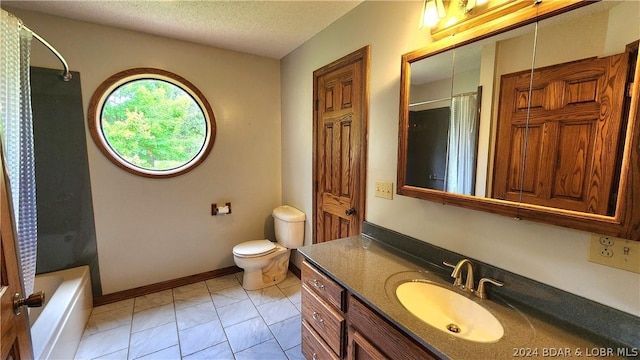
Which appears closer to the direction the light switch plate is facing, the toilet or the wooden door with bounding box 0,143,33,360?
the wooden door

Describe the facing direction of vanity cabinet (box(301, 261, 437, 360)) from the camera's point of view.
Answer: facing the viewer and to the left of the viewer

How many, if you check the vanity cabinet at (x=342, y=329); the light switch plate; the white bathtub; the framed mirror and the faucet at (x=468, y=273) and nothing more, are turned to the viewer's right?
1

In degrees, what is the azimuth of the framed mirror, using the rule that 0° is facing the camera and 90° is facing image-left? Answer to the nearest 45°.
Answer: approximately 45°

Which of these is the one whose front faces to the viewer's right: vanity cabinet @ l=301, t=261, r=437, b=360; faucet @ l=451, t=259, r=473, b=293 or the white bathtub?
the white bathtub

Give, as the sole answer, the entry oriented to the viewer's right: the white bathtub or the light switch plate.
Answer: the white bathtub

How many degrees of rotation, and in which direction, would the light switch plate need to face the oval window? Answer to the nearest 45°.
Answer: approximately 45° to its right

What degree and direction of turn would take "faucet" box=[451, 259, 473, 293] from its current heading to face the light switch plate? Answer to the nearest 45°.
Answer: approximately 90° to its right

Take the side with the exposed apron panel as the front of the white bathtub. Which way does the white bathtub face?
to the viewer's right

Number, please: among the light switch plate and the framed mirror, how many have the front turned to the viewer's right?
0

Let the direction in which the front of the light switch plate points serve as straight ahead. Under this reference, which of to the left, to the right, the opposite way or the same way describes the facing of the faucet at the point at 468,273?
the same way

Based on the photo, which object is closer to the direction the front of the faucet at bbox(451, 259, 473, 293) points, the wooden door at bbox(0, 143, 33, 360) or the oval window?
the wooden door

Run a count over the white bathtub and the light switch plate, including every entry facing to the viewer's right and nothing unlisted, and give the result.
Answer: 1

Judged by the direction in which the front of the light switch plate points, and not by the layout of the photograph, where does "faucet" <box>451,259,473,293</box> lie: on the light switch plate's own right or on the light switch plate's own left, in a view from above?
on the light switch plate's own left

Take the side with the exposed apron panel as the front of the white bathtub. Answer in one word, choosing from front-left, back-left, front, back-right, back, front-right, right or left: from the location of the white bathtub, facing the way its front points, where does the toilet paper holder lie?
front

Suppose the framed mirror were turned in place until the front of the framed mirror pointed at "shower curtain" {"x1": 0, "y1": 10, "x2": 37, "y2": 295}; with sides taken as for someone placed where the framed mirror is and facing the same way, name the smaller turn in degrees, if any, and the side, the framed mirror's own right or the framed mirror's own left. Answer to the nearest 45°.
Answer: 0° — it already faces it

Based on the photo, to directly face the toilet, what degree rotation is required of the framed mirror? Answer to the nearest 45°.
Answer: approximately 45° to its right
